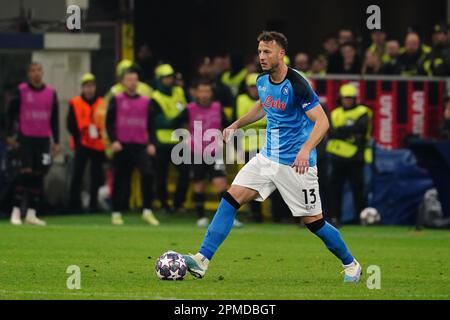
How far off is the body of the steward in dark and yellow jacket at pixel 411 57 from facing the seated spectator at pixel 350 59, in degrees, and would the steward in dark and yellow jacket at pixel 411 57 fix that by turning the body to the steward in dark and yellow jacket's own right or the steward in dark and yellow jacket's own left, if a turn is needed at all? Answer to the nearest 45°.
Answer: approximately 45° to the steward in dark and yellow jacket's own right

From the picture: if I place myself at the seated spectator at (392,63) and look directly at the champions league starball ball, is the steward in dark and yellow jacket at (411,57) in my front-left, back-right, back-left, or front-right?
back-left

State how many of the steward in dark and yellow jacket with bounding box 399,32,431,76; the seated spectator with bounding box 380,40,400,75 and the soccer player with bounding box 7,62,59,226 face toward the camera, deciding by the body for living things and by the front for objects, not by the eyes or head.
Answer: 3

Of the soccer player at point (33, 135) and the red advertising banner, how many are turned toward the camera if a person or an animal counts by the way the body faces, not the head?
2

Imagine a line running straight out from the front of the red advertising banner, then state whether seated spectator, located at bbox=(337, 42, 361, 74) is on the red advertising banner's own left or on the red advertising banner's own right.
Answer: on the red advertising banner's own right

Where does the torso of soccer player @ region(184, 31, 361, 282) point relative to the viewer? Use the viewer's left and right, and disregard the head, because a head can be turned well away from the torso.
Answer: facing the viewer and to the left of the viewer

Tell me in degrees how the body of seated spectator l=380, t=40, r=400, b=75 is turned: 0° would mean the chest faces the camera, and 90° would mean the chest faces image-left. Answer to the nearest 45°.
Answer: approximately 0°
